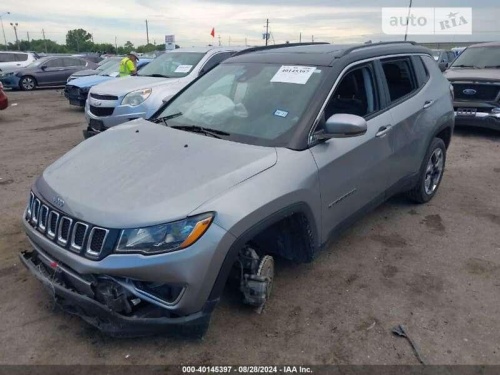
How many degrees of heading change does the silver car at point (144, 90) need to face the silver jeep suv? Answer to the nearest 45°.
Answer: approximately 45° to its left

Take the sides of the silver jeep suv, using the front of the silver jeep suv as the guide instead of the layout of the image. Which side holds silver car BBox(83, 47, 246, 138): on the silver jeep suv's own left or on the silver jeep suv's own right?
on the silver jeep suv's own right

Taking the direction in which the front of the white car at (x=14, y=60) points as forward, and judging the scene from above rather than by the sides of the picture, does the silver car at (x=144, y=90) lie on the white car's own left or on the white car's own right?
on the white car's own left

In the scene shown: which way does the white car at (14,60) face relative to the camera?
to the viewer's left

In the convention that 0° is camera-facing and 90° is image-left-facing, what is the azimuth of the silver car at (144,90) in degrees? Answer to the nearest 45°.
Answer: approximately 45°

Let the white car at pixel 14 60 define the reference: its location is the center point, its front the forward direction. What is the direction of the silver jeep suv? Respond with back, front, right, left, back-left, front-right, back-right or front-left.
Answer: left

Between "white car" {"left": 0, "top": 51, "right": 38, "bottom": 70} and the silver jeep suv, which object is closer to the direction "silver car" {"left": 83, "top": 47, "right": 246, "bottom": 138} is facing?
the silver jeep suv
